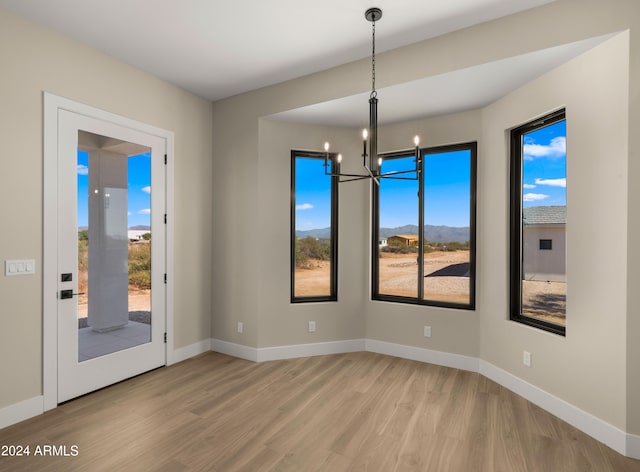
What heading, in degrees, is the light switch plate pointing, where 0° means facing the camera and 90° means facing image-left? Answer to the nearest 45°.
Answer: approximately 315°

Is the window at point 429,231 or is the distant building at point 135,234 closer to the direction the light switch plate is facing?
the window

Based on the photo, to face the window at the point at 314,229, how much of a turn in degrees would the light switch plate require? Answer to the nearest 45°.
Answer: approximately 45° to its left

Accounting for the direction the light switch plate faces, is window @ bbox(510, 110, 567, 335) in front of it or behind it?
in front

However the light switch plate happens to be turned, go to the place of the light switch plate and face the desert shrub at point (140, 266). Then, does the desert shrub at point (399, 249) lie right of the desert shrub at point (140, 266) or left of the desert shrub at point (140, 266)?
right
